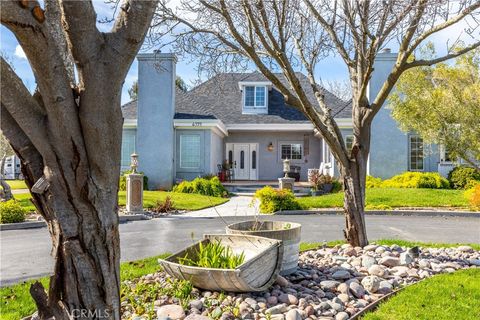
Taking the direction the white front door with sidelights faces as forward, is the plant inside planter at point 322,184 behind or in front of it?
in front

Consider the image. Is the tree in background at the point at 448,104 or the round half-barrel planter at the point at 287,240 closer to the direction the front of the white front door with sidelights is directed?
the round half-barrel planter

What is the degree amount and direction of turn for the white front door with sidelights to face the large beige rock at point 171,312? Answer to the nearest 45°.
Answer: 0° — it already faces it

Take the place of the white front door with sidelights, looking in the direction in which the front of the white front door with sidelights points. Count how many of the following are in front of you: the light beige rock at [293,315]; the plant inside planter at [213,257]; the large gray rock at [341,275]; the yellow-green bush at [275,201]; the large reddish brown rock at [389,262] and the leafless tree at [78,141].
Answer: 6

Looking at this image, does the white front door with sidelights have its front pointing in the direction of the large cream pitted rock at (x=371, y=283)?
yes

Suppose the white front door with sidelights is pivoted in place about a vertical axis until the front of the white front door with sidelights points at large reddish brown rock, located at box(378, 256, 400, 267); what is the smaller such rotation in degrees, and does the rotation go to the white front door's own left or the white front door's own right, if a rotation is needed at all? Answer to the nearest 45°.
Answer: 0° — it already faces it

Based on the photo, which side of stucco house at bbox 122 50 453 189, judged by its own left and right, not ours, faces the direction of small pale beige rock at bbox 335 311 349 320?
front

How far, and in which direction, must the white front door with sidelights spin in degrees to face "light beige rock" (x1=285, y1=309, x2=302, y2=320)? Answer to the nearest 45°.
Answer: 0° — it already faces it

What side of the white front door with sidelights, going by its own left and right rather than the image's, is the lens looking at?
front

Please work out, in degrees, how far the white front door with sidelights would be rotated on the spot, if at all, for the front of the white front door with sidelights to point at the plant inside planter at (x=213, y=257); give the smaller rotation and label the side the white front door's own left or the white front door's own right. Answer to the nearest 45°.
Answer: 0° — it already faces it

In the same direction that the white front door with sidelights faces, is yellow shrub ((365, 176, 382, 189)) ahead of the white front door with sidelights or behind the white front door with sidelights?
ahead

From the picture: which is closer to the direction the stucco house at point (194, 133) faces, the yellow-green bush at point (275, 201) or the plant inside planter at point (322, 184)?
the yellow-green bush

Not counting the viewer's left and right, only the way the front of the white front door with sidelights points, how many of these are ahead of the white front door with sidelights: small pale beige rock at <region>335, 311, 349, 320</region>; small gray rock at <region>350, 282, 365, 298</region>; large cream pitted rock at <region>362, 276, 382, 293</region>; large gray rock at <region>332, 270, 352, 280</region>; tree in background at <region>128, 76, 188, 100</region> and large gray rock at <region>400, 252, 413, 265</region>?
5

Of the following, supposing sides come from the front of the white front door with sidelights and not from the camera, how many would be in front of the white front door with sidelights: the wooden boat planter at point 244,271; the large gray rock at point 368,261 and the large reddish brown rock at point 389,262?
3

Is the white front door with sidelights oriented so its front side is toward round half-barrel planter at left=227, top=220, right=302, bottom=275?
yes

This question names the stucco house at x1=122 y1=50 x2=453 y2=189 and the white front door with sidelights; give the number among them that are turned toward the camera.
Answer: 2
